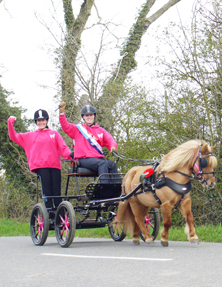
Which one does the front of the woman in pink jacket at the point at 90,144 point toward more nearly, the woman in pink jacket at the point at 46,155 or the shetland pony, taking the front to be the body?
the shetland pony

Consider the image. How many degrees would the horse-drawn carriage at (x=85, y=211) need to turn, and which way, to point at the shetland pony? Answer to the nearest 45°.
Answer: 0° — it already faces it

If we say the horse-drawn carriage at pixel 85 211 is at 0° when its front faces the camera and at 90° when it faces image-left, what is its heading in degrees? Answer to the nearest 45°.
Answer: approximately 315°

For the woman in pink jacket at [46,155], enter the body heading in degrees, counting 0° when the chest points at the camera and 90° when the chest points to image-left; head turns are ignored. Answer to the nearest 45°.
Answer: approximately 0°

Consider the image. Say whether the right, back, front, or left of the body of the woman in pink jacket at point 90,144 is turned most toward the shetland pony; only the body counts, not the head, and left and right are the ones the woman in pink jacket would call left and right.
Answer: front

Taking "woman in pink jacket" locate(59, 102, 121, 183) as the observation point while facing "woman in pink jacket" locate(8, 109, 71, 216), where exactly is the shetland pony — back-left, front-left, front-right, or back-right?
back-left

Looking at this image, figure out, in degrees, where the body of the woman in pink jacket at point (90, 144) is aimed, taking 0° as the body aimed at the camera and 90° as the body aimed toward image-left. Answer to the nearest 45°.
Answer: approximately 315°

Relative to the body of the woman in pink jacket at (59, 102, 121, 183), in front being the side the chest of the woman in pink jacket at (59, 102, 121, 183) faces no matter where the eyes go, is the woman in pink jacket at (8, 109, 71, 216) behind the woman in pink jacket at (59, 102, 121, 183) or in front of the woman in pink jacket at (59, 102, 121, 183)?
behind

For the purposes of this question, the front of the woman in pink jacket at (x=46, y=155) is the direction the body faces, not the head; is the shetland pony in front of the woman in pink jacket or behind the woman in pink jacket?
in front
